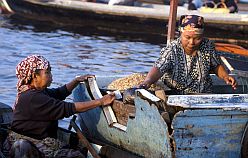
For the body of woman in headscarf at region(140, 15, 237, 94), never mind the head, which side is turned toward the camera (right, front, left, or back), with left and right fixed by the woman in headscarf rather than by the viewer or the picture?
front

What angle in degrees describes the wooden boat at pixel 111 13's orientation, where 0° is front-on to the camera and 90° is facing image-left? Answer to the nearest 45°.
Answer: approximately 90°

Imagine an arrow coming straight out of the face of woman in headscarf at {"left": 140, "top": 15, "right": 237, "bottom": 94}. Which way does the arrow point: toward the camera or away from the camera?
toward the camera

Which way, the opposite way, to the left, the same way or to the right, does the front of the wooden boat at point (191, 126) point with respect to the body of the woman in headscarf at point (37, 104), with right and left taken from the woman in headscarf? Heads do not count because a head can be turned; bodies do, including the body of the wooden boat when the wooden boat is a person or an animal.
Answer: the opposite way

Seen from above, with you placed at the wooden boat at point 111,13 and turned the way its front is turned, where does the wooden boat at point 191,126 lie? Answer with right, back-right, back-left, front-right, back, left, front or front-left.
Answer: left

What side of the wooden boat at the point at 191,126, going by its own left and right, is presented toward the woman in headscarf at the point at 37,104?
front

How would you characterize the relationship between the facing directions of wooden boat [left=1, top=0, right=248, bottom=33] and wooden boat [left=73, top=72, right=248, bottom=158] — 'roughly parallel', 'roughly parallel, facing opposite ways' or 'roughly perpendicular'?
roughly parallel

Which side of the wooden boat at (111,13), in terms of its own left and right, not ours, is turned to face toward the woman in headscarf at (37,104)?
left

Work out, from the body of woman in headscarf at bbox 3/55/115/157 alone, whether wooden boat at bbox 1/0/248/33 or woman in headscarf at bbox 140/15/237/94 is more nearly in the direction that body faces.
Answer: the woman in headscarf

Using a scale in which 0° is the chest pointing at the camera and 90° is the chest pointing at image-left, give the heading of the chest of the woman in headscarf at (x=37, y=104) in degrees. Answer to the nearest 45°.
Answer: approximately 270°

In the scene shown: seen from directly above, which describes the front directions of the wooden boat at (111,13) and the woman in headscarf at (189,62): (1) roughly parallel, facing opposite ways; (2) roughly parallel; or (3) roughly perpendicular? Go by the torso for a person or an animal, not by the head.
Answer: roughly perpendicular

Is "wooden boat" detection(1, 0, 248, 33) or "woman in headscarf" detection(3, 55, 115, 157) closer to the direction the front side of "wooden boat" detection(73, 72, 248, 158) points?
the woman in headscarf

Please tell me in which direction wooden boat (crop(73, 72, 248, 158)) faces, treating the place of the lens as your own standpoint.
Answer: facing to the left of the viewer
